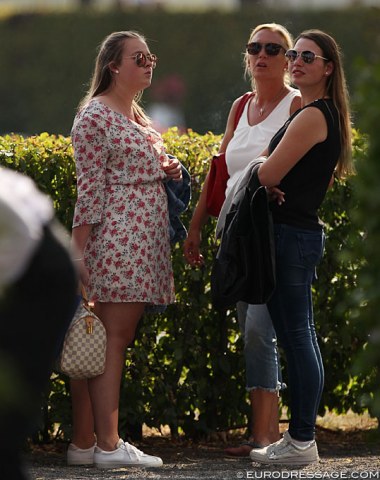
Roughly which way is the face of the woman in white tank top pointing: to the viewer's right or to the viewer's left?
to the viewer's left

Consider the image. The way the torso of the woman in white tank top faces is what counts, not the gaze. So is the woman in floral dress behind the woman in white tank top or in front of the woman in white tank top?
in front

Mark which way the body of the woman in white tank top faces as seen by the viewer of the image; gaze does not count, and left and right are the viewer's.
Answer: facing the viewer and to the left of the viewer

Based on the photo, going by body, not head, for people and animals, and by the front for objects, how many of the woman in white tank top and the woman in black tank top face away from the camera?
0

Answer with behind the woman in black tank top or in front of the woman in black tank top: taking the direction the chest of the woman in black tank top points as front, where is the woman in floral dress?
in front
